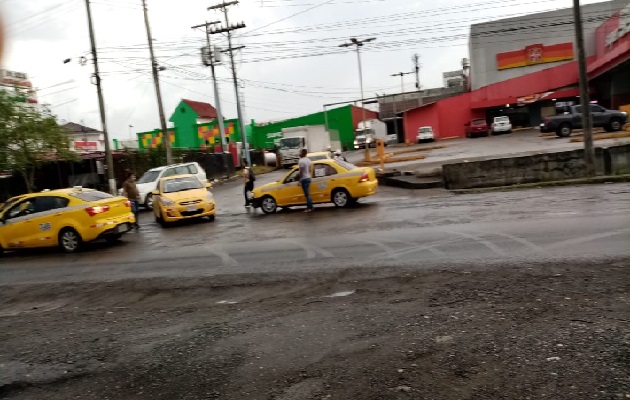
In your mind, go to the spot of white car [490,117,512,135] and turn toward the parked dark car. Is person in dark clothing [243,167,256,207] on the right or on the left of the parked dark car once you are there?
right

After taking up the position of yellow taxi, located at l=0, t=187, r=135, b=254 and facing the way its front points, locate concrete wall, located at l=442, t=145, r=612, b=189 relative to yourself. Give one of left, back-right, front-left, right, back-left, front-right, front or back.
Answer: back-right

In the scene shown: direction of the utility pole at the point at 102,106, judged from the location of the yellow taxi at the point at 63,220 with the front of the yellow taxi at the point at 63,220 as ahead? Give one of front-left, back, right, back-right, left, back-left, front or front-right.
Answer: front-right

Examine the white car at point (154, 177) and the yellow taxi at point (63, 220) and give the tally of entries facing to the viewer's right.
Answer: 0

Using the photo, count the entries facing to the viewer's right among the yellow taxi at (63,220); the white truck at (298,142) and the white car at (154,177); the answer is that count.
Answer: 0

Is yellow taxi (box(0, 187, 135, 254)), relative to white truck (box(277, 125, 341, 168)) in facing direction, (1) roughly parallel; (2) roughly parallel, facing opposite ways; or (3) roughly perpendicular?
roughly perpendicular

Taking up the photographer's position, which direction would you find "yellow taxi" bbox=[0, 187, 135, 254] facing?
facing away from the viewer and to the left of the viewer

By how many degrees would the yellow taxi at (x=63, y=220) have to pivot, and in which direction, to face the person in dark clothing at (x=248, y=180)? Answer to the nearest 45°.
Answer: approximately 90° to its right

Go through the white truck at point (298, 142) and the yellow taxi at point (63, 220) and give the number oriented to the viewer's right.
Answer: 0

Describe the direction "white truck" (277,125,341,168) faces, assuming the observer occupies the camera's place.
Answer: facing the viewer and to the left of the viewer

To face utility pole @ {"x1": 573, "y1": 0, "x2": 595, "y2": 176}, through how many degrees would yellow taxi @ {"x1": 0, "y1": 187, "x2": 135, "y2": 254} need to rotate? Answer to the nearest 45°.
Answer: approximately 135° to its right

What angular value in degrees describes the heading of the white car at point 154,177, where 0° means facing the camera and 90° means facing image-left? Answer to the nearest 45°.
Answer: approximately 45°

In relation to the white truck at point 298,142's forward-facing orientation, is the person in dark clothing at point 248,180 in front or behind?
in front

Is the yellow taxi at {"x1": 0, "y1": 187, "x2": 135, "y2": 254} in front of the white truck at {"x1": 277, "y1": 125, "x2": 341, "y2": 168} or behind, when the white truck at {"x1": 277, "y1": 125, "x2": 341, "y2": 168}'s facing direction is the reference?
in front
